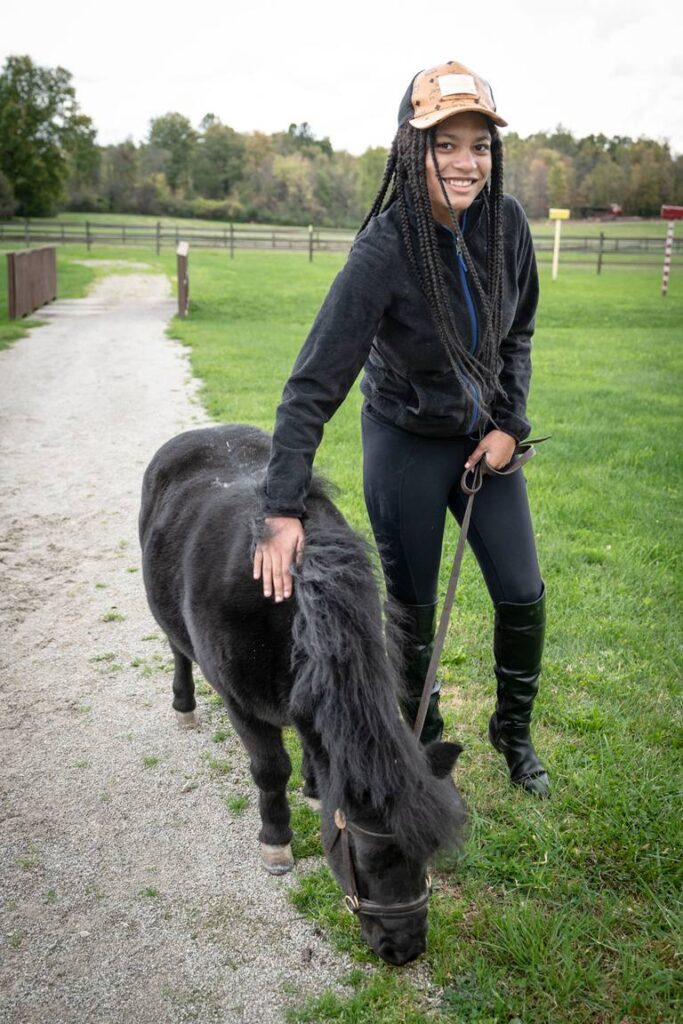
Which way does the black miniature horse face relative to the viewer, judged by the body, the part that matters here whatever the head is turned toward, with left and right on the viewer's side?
facing the viewer and to the right of the viewer

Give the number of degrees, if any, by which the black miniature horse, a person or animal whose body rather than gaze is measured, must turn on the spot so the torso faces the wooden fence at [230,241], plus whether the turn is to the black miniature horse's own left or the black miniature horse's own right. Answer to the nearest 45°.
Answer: approximately 135° to the black miniature horse's own left

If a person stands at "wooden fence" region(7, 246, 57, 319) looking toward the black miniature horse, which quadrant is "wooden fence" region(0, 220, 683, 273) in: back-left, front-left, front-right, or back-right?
back-left

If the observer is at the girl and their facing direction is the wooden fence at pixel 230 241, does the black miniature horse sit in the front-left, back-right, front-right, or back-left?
back-left

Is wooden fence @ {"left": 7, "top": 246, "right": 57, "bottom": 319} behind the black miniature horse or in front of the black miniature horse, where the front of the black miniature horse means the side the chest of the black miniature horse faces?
behind
